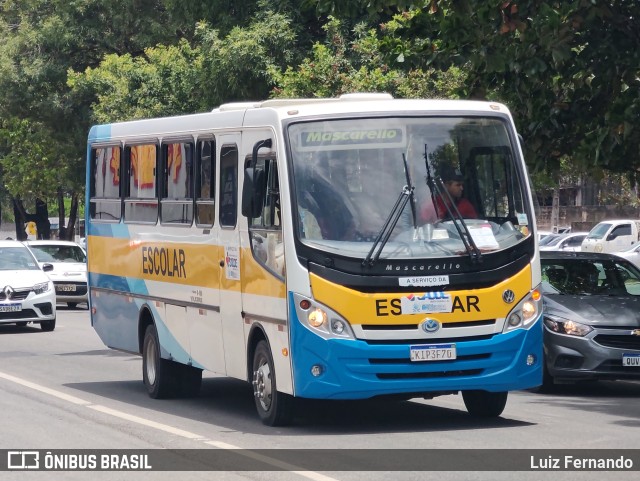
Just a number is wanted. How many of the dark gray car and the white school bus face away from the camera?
0

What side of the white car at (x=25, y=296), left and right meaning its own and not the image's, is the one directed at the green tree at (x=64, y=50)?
back

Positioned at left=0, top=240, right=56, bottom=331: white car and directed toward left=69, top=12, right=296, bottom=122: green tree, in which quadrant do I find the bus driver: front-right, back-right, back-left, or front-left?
back-right

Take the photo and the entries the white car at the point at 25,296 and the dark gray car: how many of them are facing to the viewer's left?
0

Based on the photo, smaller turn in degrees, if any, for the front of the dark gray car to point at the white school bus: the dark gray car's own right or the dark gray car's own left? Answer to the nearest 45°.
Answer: approximately 90° to the dark gray car's own right

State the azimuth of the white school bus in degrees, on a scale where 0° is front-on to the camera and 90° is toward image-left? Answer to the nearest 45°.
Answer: approximately 315°

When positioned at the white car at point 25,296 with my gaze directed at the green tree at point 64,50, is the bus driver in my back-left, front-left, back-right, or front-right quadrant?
back-right

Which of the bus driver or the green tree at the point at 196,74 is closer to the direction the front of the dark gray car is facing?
the bus driver
